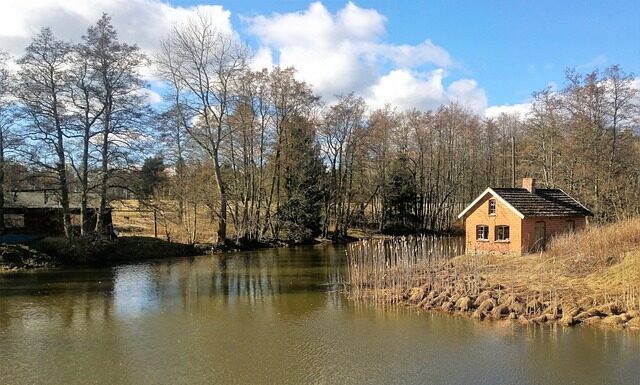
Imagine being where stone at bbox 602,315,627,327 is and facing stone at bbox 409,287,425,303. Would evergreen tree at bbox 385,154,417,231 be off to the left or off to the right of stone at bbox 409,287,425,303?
right

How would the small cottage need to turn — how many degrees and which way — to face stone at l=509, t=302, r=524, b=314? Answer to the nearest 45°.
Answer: approximately 45° to its right

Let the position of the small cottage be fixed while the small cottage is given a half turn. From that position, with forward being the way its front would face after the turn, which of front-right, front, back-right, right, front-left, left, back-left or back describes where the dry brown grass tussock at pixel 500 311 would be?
back-left

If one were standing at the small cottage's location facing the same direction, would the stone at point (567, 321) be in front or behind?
in front

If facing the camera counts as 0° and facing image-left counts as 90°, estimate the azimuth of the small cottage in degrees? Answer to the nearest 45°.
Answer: approximately 315°

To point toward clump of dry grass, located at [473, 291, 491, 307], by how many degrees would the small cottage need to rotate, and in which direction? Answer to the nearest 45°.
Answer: approximately 45° to its right

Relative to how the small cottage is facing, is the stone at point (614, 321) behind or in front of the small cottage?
in front

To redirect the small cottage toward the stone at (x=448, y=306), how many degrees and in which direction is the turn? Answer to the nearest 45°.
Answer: approximately 45° to its right

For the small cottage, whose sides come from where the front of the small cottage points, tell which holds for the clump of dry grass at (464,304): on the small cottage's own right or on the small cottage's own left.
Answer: on the small cottage's own right
